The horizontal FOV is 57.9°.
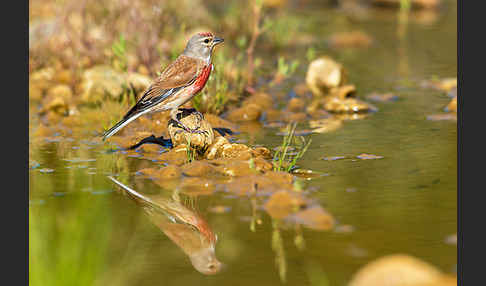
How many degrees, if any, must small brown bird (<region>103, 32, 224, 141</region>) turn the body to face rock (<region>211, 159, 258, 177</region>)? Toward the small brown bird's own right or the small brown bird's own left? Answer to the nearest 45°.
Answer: approximately 45° to the small brown bird's own right

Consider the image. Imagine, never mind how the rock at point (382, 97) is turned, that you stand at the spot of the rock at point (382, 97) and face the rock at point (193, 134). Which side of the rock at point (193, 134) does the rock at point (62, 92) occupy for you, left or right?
right

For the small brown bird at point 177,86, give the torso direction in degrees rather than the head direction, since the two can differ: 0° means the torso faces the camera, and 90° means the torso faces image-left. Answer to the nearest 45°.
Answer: approximately 270°

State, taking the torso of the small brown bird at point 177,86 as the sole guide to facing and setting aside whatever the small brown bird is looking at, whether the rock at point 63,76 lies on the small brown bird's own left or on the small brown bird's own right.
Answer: on the small brown bird's own left

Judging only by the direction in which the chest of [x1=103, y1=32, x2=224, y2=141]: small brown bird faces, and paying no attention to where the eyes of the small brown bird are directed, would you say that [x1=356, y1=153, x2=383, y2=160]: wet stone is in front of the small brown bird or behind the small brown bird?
in front

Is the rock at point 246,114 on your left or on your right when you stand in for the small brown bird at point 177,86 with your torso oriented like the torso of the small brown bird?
on your left

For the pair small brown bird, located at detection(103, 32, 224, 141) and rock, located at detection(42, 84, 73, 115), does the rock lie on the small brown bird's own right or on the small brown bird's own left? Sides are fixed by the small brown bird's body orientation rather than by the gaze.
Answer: on the small brown bird's own left
